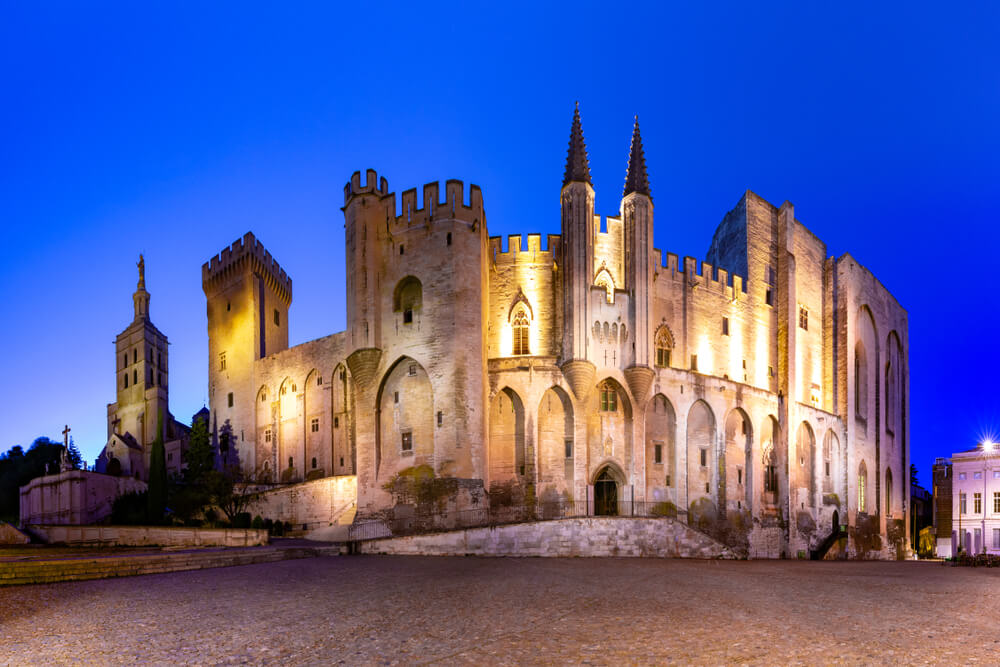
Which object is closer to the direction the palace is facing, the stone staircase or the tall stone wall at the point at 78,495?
the stone staircase

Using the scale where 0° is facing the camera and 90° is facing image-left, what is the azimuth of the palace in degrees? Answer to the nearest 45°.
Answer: approximately 0°

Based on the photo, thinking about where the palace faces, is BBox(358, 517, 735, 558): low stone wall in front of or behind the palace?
in front
